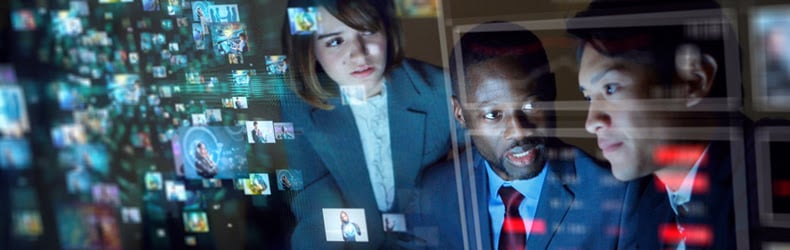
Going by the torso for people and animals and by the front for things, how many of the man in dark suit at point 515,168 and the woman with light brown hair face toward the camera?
2

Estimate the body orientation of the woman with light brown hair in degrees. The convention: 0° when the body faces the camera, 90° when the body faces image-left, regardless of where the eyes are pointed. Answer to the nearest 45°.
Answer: approximately 0°
